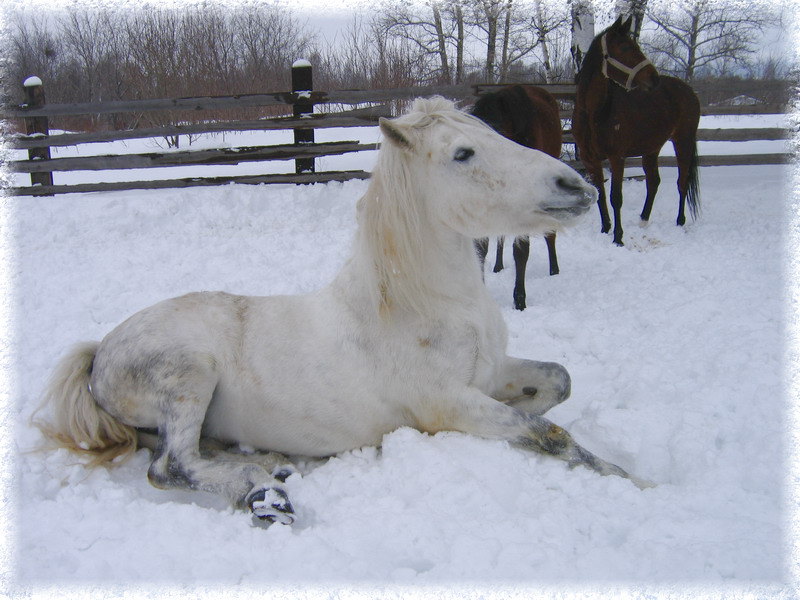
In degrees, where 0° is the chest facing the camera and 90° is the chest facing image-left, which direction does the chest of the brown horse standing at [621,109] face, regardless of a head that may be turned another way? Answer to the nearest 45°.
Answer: approximately 45°

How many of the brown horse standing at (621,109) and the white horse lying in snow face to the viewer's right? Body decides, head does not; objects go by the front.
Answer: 1

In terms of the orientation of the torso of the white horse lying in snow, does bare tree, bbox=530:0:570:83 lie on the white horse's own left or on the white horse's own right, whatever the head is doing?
on the white horse's own left

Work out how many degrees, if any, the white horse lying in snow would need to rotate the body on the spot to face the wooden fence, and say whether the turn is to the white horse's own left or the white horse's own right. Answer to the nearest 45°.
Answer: approximately 90° to the white horse's own left

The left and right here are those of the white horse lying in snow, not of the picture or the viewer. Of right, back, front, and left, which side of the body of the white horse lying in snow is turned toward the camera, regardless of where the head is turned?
right

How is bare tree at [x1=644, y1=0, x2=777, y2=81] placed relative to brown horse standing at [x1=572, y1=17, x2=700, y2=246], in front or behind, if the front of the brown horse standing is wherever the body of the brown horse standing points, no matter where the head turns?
behind
